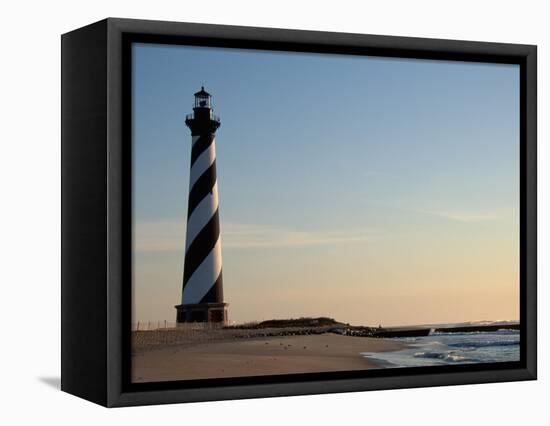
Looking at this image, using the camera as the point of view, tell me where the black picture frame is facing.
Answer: facing the viewer and to the right of the viewer
